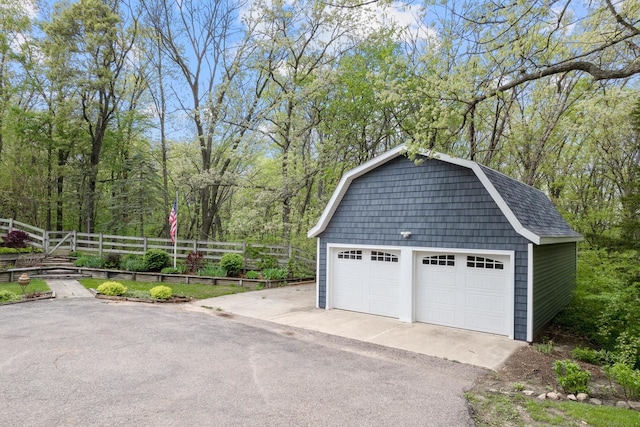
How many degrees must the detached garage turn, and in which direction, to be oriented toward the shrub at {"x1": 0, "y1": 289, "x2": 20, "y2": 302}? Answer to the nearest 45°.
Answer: approximately 45° to its right

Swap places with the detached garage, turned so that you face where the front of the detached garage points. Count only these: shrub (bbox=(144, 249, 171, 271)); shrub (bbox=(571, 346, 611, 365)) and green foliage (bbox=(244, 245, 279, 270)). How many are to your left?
1

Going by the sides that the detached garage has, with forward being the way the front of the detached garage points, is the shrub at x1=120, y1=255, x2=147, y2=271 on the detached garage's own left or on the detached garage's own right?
on the detached garage's own right

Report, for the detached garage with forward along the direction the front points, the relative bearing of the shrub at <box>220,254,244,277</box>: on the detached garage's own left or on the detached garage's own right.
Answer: on the detached garage's own right

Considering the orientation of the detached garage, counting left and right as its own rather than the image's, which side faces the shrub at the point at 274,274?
right

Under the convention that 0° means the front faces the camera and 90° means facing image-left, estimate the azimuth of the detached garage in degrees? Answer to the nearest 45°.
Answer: approximately 45°
